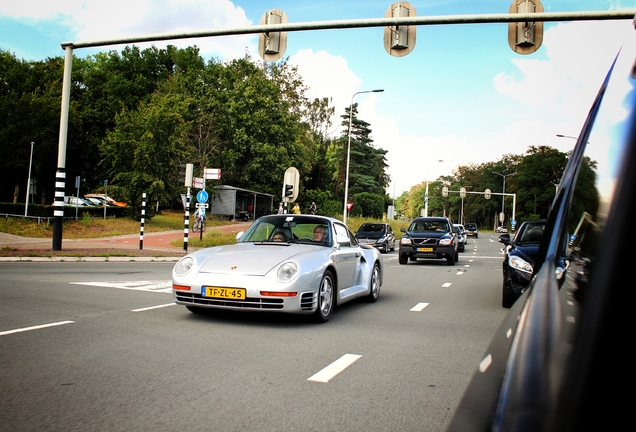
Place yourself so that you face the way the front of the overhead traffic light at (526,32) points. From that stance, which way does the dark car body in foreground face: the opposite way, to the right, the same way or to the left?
the opposite way

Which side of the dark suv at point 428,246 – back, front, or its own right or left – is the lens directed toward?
front

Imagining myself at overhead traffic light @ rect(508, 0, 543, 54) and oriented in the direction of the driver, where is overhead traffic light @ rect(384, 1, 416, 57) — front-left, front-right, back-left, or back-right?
front-right

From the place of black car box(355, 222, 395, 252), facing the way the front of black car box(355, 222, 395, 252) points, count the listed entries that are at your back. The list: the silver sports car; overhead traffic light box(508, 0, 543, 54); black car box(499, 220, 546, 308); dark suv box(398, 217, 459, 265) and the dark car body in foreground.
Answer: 0

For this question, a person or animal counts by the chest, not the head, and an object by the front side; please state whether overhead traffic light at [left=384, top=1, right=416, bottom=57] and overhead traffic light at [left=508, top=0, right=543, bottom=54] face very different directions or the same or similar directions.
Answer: same or similar directions

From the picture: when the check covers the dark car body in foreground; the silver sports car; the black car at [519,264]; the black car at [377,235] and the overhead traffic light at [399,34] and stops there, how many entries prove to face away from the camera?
1

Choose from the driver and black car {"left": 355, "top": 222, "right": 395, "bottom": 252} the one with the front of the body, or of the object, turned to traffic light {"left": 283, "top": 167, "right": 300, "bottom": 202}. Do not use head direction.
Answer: the black car

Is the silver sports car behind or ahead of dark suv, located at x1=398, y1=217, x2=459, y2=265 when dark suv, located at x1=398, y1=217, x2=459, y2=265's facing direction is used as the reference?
ahead

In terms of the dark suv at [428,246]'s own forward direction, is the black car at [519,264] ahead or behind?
ahead

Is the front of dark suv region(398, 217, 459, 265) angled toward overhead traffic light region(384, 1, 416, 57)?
yes

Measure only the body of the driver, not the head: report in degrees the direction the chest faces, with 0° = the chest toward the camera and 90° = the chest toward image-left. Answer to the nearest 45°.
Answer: approximately 45°

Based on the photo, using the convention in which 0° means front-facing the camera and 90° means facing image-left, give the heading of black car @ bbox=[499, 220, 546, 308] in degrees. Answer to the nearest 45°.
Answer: approximately 0°
